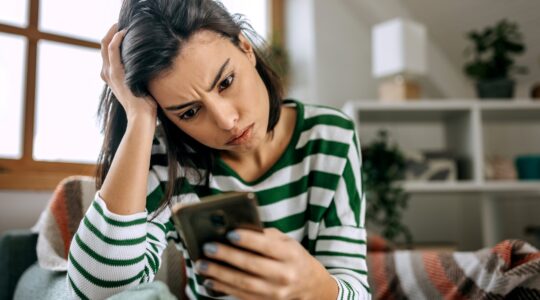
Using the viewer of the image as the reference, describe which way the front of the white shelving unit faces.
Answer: facing the viewer

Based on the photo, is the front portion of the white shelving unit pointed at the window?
no

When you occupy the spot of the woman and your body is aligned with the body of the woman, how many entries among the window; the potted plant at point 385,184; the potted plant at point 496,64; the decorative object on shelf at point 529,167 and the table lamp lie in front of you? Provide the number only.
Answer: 0

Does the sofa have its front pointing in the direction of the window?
no

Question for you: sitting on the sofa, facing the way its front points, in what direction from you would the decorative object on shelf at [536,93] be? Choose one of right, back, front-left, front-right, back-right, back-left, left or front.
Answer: back-left

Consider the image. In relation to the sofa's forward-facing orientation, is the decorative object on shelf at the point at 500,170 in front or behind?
behind

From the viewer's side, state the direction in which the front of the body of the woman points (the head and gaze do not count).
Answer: toward the camera

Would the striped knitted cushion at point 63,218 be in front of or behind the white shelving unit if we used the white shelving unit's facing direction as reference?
in front

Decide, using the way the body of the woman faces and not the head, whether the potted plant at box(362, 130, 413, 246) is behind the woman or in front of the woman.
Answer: behind

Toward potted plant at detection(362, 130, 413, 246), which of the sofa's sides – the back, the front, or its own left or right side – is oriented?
back

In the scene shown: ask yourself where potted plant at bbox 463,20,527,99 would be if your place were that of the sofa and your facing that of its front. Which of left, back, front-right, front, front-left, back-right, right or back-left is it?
back-left

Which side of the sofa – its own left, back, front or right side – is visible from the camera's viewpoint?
front

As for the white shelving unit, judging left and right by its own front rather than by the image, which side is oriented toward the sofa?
front

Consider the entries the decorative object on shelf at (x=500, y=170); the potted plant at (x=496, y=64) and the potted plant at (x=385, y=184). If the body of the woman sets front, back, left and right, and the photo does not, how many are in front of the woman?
0
